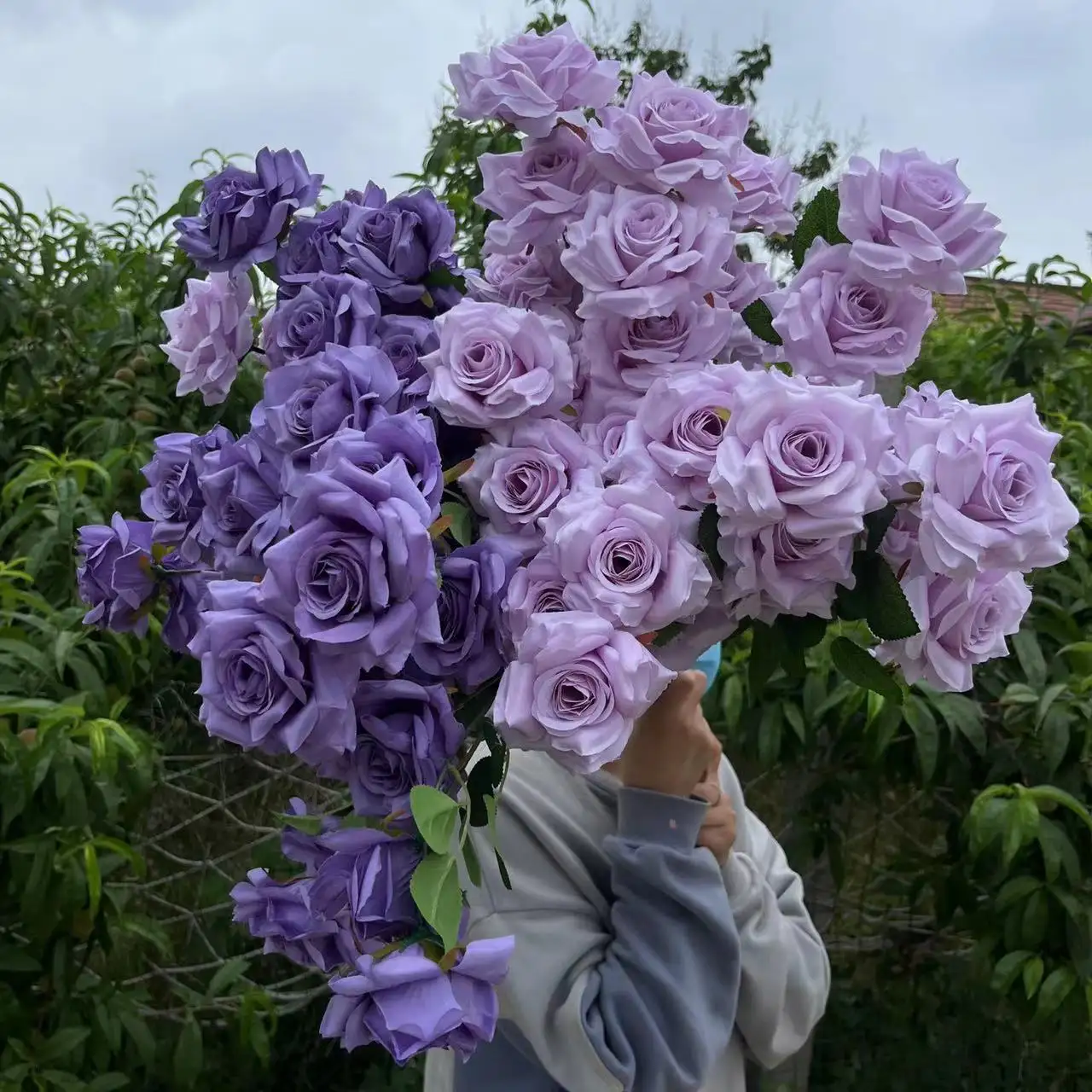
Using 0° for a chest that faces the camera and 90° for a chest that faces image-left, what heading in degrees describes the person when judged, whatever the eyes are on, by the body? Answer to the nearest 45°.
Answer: approximately 315°
